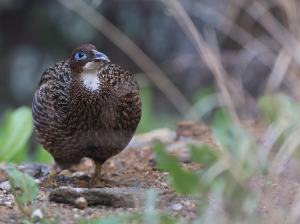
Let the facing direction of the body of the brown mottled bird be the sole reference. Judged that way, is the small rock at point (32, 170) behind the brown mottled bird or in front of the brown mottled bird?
behind

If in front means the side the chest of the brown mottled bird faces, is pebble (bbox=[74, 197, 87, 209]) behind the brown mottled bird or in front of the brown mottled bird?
in front

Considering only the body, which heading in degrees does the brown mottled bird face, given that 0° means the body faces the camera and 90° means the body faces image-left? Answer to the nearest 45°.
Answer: approximately 0°

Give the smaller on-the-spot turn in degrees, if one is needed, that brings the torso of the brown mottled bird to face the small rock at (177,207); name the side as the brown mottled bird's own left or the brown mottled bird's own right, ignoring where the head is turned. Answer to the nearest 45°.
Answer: approximately 45° to the brown mottled bird's own left

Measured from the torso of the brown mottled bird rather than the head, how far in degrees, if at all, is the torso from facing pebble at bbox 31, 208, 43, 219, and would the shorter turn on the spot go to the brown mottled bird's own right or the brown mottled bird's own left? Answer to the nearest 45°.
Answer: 0° — it already faces it

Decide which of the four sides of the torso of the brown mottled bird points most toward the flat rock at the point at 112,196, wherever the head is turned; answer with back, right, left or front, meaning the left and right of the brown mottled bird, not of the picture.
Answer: front

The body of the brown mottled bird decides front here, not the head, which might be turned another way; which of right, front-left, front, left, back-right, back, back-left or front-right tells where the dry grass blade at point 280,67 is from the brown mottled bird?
left
